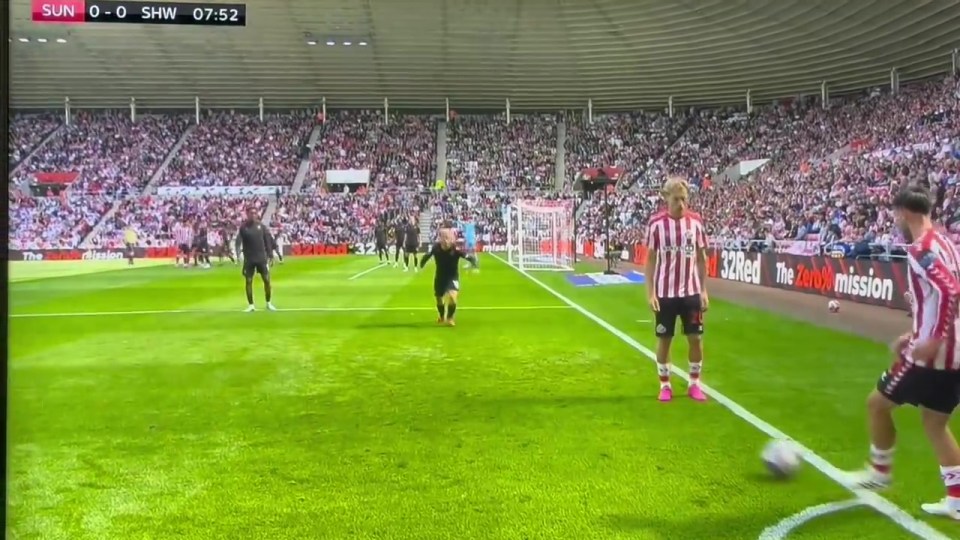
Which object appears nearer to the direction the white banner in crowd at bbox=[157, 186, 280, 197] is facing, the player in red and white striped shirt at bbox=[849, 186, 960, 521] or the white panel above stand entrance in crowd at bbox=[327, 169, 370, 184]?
the player in red and white striped shirt

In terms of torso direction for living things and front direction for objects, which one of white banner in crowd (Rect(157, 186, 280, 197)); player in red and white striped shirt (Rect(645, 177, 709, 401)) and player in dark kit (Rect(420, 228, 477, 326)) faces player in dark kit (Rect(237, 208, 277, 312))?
the white banner in crowd

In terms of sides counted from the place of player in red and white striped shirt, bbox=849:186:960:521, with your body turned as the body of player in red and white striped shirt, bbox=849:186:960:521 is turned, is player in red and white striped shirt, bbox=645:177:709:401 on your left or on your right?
on your right

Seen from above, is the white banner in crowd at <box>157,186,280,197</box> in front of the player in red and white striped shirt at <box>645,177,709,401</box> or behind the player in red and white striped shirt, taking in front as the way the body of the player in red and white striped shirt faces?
behind

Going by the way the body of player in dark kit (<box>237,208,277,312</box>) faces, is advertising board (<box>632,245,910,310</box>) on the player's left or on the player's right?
on the player's left

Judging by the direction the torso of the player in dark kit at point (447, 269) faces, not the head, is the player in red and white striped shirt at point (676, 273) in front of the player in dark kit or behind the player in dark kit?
in front

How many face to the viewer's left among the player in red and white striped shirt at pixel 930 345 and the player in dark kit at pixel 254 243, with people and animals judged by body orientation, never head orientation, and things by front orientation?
1

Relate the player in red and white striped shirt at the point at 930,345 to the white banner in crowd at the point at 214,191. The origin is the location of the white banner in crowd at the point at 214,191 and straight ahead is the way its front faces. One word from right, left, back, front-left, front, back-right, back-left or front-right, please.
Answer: front

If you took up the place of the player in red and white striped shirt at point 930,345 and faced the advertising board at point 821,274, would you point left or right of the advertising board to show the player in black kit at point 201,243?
left

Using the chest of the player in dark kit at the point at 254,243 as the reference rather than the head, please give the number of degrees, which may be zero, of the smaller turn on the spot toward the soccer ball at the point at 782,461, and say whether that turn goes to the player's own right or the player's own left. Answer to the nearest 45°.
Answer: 0° — they already face it

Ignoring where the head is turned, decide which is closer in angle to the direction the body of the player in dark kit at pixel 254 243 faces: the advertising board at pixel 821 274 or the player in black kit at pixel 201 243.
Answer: the advertising board

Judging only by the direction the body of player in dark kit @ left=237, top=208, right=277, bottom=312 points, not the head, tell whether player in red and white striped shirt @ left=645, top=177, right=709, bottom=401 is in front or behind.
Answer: in front

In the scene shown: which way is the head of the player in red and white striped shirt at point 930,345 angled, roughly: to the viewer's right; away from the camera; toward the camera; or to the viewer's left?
to the viewer's left

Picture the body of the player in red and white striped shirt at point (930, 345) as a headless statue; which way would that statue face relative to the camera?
to the viewer's left
